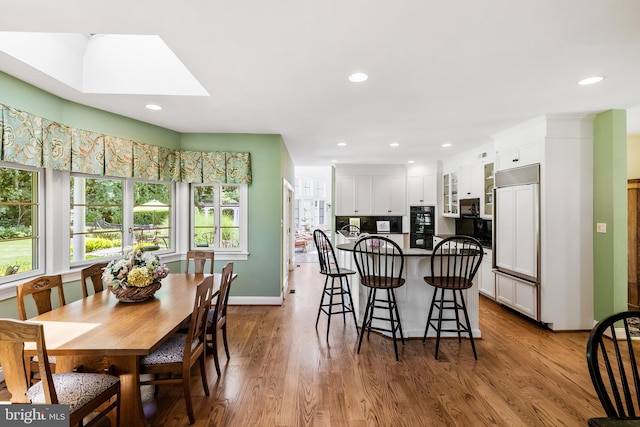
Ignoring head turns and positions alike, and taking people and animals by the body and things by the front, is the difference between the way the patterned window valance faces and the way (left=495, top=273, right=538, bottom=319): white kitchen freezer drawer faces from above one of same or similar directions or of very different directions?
very different directions

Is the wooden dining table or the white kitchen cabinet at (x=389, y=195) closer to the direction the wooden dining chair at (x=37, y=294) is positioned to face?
the wooden dining table

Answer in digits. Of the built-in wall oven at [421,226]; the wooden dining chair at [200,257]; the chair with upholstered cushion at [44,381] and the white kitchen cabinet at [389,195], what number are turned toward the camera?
3

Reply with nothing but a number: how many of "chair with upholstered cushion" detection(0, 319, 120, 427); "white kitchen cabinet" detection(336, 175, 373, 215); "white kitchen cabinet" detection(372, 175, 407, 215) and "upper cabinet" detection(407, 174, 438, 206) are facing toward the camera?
3

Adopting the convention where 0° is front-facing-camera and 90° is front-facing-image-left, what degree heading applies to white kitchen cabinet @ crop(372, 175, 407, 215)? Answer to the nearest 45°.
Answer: approximately 0°

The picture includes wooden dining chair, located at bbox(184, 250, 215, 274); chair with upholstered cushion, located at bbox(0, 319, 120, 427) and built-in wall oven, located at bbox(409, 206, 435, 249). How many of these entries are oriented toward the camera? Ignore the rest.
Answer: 2

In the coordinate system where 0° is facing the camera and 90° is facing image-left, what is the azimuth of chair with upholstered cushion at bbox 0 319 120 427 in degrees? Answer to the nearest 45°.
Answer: approximately 225°

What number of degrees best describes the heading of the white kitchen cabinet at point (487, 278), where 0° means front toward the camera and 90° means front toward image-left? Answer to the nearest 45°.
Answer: approximately 45°

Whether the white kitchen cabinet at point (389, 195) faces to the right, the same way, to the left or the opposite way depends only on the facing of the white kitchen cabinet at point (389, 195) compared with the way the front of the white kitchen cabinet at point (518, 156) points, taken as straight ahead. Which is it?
to the left

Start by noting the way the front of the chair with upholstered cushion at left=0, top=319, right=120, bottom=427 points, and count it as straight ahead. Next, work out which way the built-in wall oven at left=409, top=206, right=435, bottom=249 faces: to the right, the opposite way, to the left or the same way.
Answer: the opposite way

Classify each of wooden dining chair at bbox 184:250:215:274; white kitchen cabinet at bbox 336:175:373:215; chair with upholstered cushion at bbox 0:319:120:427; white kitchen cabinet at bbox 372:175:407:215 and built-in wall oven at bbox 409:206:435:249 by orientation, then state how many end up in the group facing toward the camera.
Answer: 4
